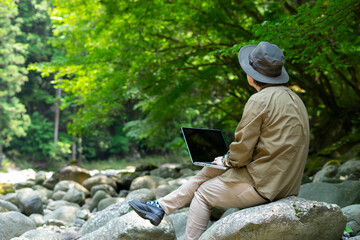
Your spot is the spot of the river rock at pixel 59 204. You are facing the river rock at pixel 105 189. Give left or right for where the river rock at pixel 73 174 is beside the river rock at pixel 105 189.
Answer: left

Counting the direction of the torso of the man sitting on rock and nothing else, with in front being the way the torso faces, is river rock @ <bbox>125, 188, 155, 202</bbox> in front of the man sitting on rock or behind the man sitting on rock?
in front

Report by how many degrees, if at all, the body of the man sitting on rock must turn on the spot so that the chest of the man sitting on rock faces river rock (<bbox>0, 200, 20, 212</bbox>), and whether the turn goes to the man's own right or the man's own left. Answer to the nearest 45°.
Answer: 0° — they already face it

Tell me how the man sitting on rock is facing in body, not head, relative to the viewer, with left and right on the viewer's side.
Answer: facing away from the viewer and to the left of the viewer

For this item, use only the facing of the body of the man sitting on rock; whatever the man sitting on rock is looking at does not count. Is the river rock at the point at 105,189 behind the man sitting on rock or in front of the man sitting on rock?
in front

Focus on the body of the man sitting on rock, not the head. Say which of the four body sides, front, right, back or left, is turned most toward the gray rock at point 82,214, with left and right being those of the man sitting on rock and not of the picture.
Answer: front

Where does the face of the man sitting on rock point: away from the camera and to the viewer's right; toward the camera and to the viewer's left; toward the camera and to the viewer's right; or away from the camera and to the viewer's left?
away from the camera and to the viewer's left

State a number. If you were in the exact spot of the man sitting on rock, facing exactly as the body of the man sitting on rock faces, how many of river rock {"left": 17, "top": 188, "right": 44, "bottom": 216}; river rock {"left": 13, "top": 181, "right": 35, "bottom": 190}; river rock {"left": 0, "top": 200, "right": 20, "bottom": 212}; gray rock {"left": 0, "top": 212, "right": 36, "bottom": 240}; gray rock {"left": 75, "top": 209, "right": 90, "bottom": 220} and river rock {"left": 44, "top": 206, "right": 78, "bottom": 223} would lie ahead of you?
6

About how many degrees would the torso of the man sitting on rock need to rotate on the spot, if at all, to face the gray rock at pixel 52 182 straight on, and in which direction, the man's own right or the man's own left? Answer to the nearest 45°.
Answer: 0° — they already face it

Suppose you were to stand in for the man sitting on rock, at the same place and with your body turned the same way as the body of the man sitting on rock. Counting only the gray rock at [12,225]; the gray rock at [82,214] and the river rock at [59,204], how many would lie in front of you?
3

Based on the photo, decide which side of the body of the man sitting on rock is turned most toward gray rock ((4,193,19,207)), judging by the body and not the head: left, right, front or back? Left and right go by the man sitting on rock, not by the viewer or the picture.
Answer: front
